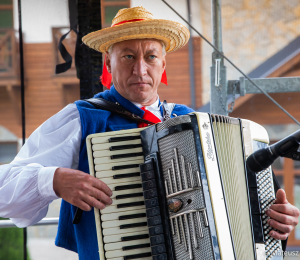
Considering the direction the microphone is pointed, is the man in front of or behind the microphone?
in front

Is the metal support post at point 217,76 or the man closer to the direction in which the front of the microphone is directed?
the man

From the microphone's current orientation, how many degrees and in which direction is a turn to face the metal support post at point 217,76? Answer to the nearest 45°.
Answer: approximately 90° to its right

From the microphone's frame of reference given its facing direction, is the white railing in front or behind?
in front

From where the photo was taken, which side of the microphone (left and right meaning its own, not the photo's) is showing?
left

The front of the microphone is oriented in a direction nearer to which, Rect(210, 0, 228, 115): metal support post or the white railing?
the white railing

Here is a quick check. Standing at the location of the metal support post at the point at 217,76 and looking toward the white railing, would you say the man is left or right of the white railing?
left

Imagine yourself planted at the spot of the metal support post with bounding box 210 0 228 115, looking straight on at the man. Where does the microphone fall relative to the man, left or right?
left
